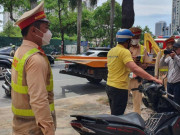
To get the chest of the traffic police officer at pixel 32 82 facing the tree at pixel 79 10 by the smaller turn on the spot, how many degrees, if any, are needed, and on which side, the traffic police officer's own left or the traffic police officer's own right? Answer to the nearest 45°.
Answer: approximately 90° to the traffic police officer's own left

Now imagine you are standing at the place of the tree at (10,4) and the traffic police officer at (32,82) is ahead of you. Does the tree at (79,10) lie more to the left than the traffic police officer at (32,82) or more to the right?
left

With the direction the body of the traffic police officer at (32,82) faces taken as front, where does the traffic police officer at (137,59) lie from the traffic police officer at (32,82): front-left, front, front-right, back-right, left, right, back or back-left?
front-left

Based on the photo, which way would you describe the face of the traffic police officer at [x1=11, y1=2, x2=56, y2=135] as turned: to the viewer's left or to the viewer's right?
to the viewer's right

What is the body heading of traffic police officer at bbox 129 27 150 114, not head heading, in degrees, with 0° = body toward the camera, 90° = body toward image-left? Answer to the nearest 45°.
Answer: approximately 45°

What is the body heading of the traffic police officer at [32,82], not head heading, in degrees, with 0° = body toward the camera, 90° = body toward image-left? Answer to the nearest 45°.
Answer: approximately 270°

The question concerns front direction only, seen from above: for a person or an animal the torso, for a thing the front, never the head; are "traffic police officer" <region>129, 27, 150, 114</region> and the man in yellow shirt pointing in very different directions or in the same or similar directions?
very different directions

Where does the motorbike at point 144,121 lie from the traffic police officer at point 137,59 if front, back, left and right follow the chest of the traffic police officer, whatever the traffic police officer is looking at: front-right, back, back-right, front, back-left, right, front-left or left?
front-left

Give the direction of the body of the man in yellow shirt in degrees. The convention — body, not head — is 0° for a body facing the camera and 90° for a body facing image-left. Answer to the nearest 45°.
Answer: approximately 225°
